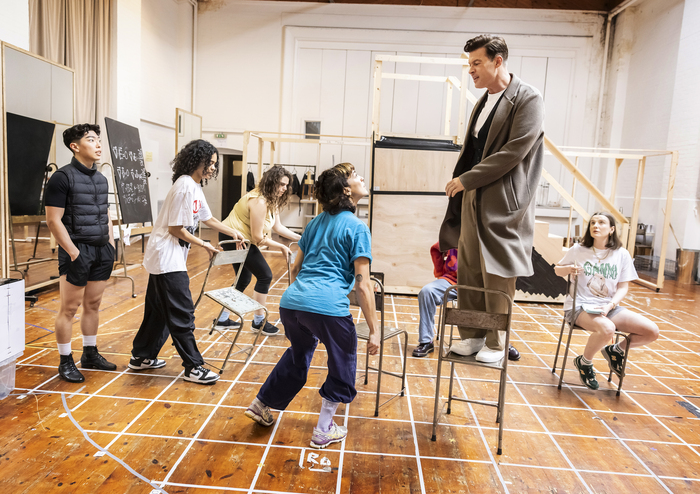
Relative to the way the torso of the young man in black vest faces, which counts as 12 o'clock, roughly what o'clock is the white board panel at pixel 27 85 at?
The white board panel is roughly at 7 o'clock from the young man in black vest.

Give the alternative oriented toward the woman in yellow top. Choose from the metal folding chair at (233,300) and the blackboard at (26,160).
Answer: the blackboard

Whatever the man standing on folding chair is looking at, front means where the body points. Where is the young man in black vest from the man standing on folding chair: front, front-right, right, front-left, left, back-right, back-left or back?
front-right

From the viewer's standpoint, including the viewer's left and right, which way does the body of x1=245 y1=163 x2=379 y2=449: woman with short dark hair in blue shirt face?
facing away from the viewer and to the right of the viewer

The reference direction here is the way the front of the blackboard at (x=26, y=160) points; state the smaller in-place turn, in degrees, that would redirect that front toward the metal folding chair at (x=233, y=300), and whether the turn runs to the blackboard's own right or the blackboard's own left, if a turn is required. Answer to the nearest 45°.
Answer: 0° — it already faces it

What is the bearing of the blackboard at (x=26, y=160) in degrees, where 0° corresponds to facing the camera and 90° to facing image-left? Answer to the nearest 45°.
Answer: approximately 315°

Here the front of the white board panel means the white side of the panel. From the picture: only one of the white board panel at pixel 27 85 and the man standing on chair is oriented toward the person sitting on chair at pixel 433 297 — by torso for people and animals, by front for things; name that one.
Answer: the white board panel

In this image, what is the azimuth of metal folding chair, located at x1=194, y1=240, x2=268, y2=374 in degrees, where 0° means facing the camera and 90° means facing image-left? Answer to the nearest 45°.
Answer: approximately 315°

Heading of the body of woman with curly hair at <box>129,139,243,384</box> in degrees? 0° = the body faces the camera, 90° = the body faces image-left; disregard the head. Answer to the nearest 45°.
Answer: approximately 270°

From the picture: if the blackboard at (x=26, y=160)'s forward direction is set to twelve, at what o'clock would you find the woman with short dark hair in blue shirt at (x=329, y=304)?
The woman with short dark hair in blue shirt is roughly at 1 o'clock from the blackboard.

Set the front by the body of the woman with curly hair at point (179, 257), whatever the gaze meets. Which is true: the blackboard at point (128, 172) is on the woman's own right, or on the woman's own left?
on the woman's own left

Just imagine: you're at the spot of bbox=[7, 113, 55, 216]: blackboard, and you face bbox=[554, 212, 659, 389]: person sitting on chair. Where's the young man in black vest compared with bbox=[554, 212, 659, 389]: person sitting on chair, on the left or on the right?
right
